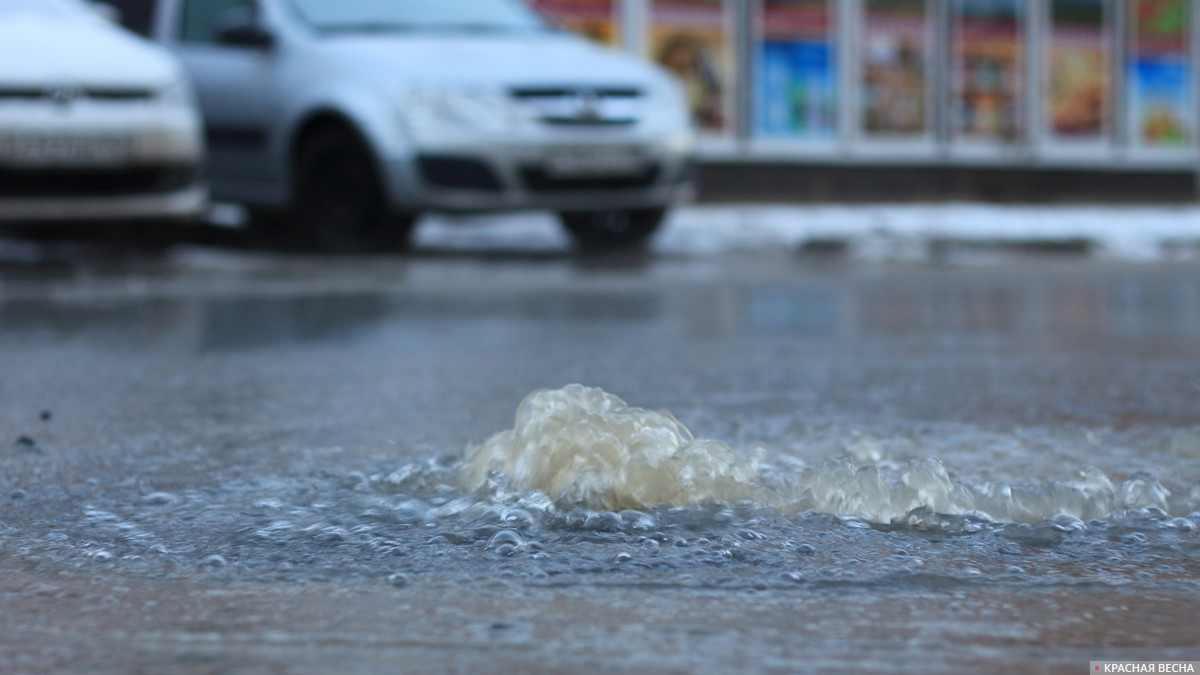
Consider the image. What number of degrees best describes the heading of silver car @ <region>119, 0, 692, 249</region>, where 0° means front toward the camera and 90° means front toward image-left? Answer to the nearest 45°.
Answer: approximately 315°

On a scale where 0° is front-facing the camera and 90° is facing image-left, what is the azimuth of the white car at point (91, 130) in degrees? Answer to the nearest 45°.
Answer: approximately 0°

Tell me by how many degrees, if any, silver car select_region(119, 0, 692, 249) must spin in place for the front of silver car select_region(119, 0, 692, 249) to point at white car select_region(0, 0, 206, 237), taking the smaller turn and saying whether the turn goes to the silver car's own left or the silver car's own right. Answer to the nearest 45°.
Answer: approximately 90° to the silver car's own right
